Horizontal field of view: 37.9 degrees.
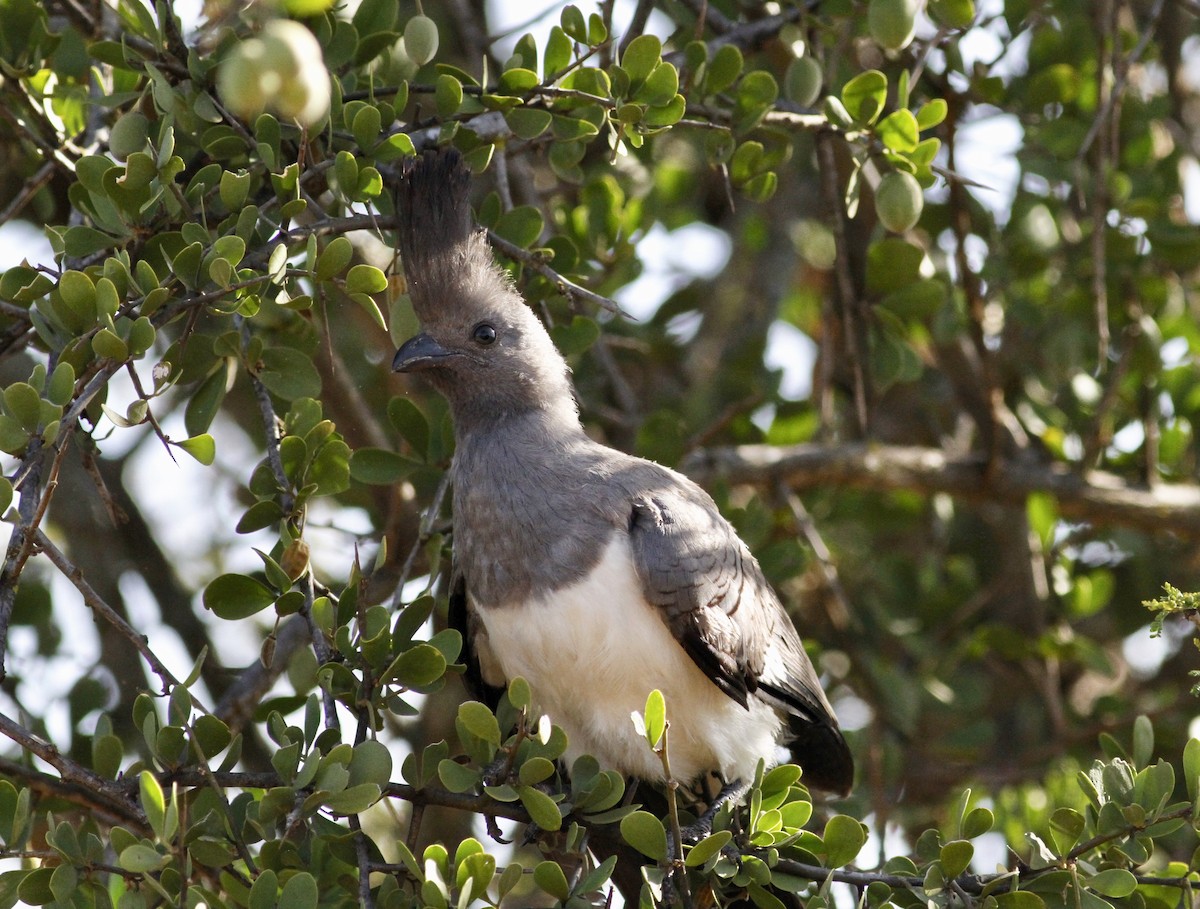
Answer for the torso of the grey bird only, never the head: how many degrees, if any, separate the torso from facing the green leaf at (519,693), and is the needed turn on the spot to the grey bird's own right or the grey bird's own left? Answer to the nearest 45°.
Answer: approximately 45° to the grey bird's own left

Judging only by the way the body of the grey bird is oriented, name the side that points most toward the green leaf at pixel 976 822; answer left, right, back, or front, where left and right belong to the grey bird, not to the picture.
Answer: left

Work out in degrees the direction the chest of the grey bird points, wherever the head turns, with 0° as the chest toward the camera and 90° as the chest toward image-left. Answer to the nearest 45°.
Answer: approximately 45°

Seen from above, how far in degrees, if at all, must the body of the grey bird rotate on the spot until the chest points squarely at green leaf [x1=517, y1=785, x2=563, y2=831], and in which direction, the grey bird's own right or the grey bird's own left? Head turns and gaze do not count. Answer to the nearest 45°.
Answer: approximately 45° to the grey bird's own left

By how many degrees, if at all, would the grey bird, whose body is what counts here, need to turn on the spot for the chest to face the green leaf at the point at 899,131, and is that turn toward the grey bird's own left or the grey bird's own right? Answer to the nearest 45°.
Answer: approximately 135° to the grey bird's own left
